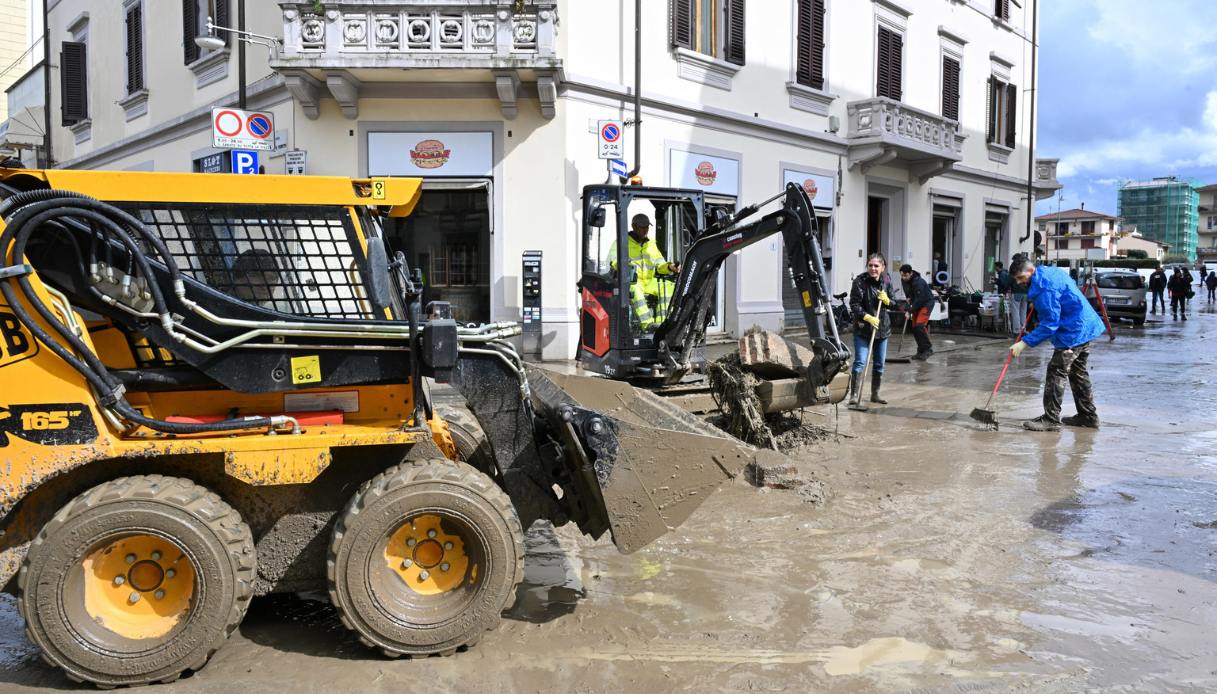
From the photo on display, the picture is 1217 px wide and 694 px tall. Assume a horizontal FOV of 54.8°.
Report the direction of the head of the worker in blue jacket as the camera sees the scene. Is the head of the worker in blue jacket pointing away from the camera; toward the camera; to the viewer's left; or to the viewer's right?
to the viewer's left

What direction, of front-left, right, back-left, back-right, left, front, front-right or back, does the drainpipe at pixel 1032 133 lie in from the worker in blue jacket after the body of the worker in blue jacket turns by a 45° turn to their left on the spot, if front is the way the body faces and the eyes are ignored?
back-right

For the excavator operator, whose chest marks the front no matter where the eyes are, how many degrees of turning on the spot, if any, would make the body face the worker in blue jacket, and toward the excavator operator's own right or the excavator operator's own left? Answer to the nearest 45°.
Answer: approximately 45° to the excavator operator's own left

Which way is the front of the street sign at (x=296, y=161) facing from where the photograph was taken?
facing the viewer

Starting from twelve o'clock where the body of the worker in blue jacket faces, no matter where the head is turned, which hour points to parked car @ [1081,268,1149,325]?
The parked car is roughly at 3 o'clock from the worker in blue jacket.

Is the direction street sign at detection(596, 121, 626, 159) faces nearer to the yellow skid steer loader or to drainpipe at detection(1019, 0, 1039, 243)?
the yellow skid steer loader

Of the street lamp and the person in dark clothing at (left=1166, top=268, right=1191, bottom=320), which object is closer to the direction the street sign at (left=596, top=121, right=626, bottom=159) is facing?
the street lamp

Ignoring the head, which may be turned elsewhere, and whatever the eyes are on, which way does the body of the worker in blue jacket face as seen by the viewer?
to the viewer's left

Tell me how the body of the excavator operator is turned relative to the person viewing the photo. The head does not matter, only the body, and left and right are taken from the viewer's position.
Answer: facing the viewer and to the right of the viewer

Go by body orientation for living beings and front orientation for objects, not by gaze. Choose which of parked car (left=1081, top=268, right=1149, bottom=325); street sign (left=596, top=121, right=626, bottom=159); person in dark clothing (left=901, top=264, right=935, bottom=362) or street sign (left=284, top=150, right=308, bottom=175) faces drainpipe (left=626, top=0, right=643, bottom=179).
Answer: the person in dark clothing

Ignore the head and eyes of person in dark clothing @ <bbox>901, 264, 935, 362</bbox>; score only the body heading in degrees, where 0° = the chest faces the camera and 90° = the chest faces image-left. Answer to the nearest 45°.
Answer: approximately 90°

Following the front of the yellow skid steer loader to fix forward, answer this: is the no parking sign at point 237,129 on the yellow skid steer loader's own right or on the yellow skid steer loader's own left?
on the yellow skid steer loader's own left
